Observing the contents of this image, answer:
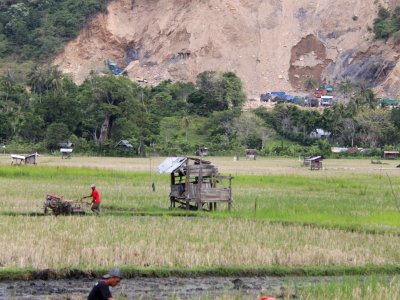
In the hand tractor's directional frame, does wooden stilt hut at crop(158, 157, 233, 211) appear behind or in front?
behind

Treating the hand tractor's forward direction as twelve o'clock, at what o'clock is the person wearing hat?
The person wearing hat is roughly at 9 o'clock from the hand tractor.

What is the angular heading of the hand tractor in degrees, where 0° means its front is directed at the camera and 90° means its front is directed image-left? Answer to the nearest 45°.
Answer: approximately 90°

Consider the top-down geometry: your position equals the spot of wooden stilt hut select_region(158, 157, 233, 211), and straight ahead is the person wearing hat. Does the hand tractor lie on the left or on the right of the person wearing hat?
right
